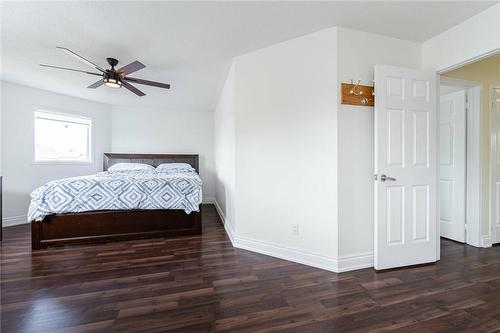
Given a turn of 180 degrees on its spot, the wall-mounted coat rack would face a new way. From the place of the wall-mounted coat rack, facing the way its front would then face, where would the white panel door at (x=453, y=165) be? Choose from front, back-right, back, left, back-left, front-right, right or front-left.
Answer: front-right

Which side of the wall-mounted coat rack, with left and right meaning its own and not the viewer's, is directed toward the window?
right

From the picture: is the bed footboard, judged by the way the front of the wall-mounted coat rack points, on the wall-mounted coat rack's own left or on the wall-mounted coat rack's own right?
on the wall-mounted coat rack's own right

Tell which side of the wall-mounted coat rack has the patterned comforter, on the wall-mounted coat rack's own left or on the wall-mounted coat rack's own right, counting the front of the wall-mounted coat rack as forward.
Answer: on the wall-mounted coat rack's own right

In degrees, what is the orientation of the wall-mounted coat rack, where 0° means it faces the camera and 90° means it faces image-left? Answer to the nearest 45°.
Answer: approximately 0°

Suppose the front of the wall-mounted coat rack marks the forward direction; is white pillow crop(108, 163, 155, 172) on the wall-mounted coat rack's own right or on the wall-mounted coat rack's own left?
on the wall-mounted coat rack's own right

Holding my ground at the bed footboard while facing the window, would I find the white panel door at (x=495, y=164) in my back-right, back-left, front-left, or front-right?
back-right
